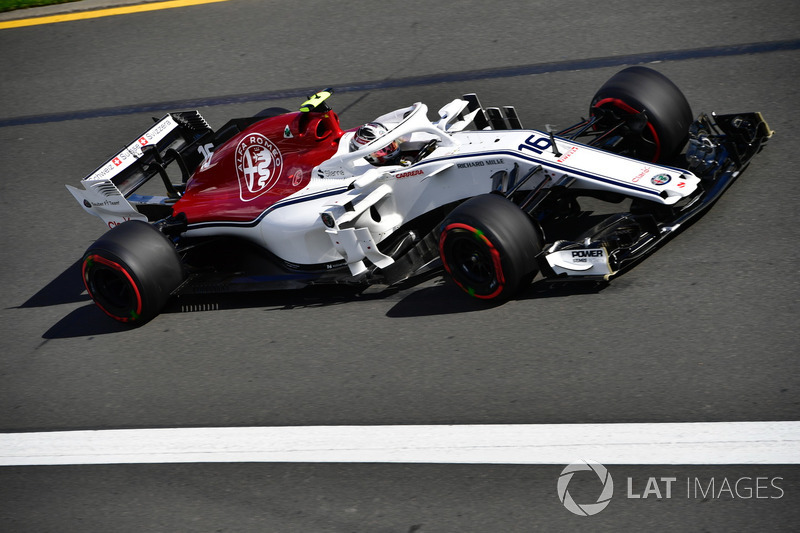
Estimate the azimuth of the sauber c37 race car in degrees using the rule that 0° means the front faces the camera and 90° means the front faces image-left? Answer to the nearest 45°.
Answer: approximately 315°
